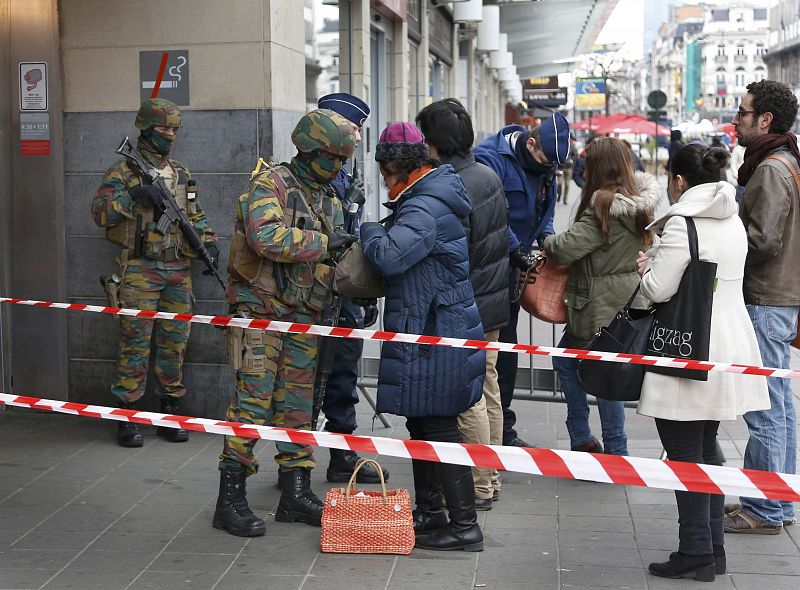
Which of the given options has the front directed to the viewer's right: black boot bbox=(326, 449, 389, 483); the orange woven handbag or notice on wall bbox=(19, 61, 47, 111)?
the black boot

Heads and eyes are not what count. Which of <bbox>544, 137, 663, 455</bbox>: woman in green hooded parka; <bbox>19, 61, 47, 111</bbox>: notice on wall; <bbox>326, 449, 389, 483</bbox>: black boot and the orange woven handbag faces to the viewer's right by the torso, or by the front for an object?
the black boot

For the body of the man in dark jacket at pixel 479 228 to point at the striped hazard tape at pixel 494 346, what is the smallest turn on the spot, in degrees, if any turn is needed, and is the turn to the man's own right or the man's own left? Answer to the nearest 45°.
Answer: approximately 135° to the man's own left

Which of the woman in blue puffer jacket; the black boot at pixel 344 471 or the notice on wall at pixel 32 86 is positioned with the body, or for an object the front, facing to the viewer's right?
the black boot

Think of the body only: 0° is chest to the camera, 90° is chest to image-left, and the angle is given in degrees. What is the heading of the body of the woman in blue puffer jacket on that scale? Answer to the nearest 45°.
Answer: approximately 90°

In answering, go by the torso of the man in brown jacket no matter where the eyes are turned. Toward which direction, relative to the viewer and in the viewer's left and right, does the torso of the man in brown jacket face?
facing to the left of the viewer

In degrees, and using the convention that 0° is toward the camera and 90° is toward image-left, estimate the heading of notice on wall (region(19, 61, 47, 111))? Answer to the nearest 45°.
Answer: approximately 0°

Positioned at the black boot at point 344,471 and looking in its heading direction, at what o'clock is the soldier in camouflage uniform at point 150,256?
The soldier in camouflage uniform is roughly at 7 o'clock from the black boot.

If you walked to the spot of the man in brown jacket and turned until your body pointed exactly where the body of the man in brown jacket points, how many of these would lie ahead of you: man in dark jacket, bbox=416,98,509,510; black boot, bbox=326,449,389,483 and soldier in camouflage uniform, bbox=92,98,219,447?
3

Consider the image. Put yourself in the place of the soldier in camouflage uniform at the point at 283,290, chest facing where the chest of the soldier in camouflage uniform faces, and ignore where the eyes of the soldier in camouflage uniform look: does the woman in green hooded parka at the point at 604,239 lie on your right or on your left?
on your left

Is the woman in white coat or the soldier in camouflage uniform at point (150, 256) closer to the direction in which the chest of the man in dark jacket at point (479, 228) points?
the soldier in camouflage uniform

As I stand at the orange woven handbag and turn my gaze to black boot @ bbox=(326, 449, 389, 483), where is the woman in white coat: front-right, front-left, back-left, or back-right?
back-right

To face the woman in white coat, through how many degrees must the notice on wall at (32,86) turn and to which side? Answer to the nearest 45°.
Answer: approximately 45° to its left

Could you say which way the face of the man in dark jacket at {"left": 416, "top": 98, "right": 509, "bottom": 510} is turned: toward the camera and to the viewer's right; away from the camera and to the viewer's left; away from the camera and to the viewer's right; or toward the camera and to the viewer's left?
away from the camera and to the viewer's left

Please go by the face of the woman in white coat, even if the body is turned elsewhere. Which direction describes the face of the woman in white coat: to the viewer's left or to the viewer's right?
to the viewer's left
